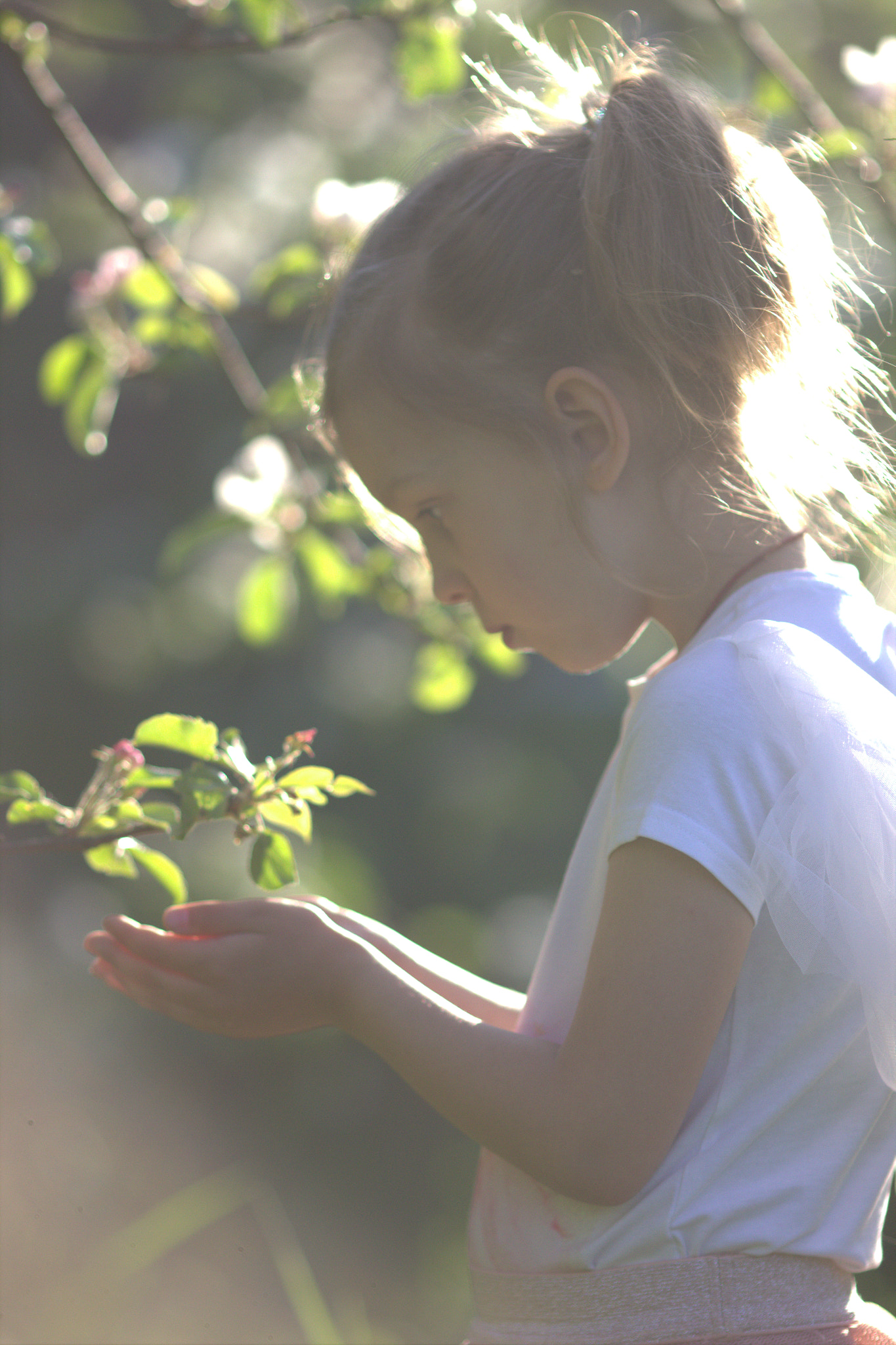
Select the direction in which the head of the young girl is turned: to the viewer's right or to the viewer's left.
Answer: to the viewer's left

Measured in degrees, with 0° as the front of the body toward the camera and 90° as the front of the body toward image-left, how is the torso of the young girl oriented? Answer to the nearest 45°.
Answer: approximately 90°
